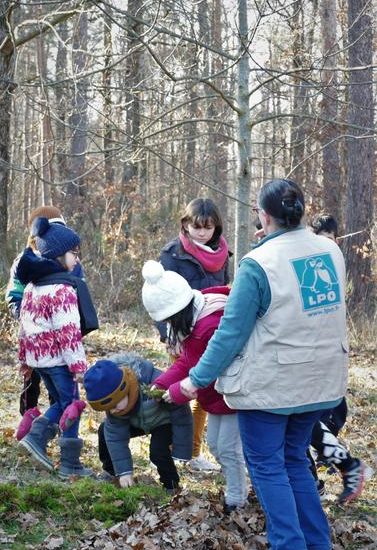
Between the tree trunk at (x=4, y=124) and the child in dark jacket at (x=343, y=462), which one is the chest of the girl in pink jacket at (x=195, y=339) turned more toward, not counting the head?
the tree trunk

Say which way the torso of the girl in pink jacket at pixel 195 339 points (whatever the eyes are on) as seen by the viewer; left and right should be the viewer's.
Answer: facing to the left of the viewer

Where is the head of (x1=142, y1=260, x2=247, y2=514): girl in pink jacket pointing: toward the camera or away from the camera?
away from the camera

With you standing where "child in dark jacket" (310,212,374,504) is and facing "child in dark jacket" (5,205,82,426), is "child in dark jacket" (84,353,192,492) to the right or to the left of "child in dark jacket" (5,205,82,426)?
left

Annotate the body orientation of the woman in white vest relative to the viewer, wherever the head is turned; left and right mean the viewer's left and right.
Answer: facing away from the viewer and to the left of the viewer
